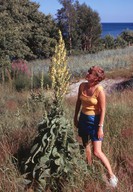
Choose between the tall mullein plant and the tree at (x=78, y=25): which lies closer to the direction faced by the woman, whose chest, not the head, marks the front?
the tall mullein plant

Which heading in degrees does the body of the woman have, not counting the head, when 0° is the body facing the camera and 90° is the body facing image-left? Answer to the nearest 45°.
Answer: approximately 45°

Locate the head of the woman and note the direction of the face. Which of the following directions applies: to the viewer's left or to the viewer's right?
to the viewer's left

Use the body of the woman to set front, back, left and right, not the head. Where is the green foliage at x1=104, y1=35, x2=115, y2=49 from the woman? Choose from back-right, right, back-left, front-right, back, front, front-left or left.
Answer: back-right

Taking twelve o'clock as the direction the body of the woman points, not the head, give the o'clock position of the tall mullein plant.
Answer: The tall mullein plant is roughly at 12 o'clock from the woman.

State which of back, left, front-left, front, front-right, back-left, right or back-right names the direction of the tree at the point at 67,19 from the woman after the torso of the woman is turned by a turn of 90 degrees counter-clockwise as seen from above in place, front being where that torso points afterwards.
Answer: back-left

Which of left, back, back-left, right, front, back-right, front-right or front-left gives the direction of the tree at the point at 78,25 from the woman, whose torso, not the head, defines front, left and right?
back-right

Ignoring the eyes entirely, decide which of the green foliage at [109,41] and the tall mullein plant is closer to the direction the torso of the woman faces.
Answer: the tall mullein plant

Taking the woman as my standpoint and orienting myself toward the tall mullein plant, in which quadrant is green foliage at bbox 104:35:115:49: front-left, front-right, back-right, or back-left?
back-right
